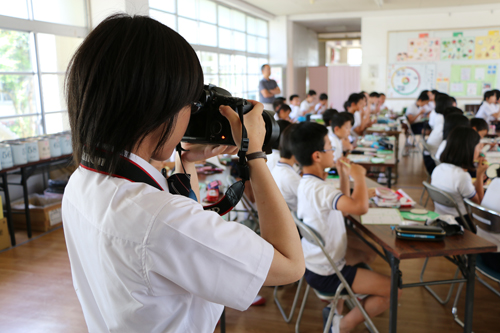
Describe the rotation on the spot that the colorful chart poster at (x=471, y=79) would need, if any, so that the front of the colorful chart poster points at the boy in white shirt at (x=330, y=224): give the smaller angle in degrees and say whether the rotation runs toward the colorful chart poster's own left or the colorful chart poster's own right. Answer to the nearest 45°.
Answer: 0° — it already faces them

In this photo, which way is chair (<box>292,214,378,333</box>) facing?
to the viewer's right

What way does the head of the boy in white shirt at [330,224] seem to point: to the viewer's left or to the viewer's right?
to the viewer's right

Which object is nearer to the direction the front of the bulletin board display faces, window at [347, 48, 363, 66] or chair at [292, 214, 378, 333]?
the chair

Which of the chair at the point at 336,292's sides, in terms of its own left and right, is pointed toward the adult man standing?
left

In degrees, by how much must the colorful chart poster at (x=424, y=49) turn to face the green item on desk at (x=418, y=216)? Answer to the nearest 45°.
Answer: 0° — it already faces it
